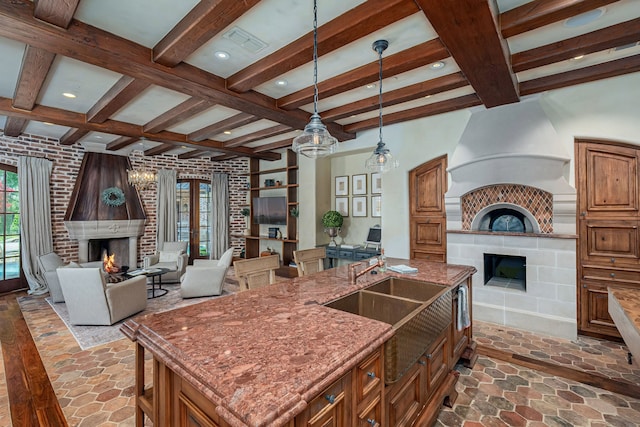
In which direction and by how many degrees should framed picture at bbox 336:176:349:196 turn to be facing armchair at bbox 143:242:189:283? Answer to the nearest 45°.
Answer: approximately 45° to its right

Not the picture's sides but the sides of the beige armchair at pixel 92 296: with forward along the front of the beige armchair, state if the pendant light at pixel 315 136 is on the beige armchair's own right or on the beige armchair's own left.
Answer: on the beige armchair's own right

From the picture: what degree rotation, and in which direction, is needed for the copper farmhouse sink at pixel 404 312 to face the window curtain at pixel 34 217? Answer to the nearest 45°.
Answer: approximately 135° to its right

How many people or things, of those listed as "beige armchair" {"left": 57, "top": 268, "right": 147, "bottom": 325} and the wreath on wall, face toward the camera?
1

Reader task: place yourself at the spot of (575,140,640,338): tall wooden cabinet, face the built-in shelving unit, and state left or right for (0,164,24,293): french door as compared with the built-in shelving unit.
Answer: left

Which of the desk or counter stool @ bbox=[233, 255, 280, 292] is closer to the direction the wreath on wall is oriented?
the counter stool

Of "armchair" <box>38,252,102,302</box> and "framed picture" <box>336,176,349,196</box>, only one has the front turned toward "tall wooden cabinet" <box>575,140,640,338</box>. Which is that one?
the armchair

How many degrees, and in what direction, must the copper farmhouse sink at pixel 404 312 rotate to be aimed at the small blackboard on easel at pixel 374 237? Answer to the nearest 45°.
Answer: approximately 135° to its left

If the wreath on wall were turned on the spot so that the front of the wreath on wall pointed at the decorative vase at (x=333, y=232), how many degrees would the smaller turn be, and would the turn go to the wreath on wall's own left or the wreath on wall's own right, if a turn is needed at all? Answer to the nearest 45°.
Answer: approximately 45° to the wreath on wall's own left

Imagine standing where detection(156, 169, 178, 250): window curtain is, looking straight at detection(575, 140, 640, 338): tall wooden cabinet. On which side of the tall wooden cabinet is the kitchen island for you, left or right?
right

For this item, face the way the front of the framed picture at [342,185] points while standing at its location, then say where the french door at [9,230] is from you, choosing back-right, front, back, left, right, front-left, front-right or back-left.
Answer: front-right

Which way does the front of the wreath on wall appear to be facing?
toward the camera

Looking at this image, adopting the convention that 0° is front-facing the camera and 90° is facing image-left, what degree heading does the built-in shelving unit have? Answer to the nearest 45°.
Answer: approximately 45°

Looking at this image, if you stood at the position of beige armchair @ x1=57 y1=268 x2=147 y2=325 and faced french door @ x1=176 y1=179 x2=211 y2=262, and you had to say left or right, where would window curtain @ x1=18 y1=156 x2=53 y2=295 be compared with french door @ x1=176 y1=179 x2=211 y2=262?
left

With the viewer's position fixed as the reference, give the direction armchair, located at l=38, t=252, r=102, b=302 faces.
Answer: facing the viewer and to the right of the viewer

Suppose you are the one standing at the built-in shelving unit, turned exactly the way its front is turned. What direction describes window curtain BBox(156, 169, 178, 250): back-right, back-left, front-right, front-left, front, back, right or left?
front-right
